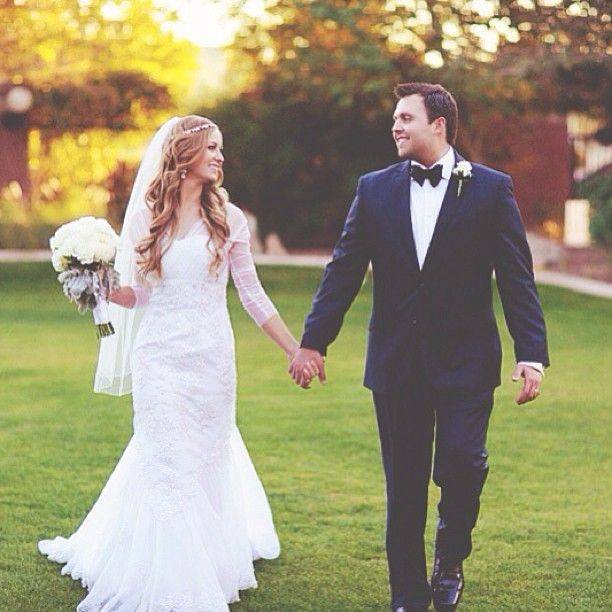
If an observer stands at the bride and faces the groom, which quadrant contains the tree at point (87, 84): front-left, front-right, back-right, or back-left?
back-left

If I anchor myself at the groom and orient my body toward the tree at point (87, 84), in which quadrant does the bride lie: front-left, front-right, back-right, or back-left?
front-left

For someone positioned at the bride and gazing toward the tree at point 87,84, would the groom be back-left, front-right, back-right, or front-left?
back-right

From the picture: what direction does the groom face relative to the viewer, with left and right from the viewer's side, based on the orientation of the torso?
facing the viewer

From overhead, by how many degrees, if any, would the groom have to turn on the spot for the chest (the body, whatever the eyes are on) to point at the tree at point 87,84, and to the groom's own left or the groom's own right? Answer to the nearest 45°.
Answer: approximately 180°

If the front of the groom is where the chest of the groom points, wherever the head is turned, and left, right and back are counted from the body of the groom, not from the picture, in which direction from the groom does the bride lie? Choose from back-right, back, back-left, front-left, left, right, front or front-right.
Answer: right
